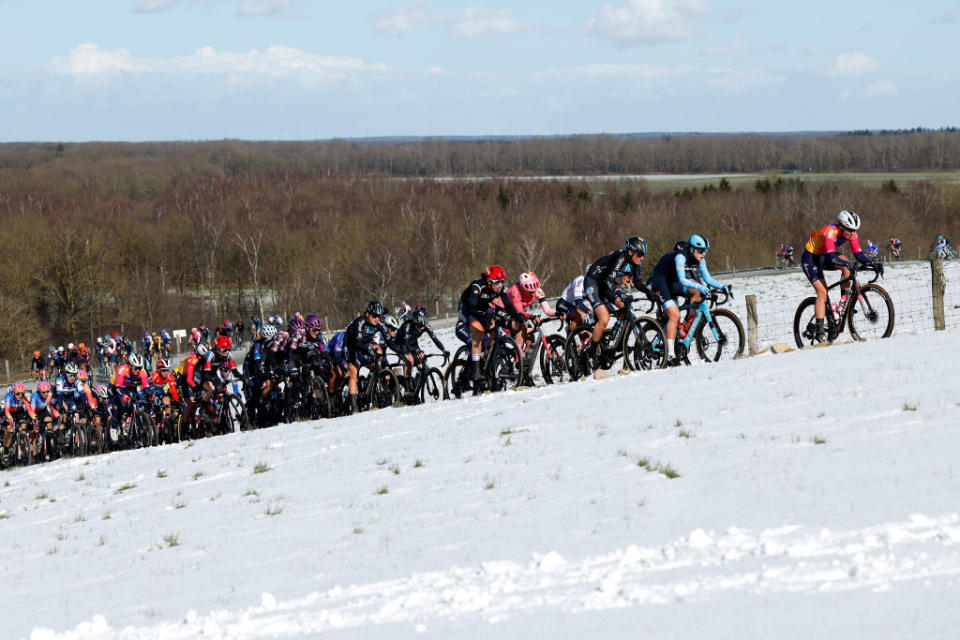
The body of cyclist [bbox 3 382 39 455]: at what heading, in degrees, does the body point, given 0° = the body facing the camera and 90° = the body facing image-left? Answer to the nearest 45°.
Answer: approximately 315°

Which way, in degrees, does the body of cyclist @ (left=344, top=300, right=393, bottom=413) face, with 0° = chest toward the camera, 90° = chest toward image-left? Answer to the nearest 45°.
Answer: approximately 315°

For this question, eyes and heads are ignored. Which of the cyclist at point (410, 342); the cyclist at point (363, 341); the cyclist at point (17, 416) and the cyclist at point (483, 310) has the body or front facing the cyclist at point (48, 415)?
the cyclist at point (17, 416)

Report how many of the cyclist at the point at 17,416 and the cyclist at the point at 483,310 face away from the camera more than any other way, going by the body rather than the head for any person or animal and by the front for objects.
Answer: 0

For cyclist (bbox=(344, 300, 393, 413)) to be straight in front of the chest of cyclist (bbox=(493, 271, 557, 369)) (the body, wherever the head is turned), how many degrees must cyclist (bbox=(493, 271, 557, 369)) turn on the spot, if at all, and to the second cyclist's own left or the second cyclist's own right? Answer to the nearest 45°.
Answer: approximately 180°

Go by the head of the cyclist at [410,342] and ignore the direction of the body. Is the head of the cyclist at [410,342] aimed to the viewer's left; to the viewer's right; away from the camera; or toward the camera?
to the viewer's right

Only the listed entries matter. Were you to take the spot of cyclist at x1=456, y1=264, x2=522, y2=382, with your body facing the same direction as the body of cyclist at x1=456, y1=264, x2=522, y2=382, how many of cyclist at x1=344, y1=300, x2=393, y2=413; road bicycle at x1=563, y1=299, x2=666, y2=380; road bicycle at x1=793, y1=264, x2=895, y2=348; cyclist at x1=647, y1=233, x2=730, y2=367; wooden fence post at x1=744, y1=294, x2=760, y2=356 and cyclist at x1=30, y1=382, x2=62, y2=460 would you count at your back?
2

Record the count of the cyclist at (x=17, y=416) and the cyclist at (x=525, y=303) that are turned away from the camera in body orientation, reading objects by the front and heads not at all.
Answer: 0

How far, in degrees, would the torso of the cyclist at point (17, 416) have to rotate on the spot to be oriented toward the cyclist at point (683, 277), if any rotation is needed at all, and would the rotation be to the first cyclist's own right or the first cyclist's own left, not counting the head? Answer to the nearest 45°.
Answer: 0° — they already face them

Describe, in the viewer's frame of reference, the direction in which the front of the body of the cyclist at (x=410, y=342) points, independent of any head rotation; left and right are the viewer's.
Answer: facing the viewer and to the right of the viewer

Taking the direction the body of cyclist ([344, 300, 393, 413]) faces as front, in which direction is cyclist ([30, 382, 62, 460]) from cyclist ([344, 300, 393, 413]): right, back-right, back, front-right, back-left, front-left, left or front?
back

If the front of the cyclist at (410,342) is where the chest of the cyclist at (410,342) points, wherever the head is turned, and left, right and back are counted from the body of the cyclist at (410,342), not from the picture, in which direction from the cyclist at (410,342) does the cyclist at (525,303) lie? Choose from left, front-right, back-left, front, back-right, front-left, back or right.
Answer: front

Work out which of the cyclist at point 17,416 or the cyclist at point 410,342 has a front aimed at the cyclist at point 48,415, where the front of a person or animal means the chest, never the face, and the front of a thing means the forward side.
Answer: the cyclist at point 17,416
